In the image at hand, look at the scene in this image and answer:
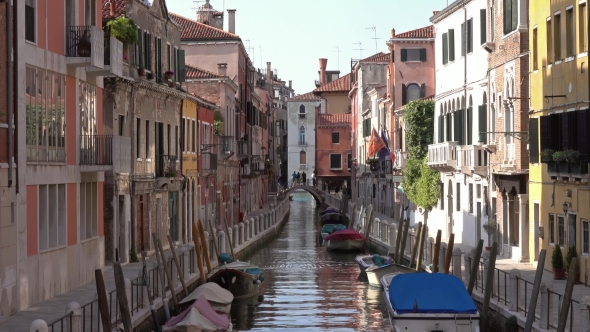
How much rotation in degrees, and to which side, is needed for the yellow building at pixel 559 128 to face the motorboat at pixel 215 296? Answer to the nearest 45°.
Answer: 0° — it already faces it

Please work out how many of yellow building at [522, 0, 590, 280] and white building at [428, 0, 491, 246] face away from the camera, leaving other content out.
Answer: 0

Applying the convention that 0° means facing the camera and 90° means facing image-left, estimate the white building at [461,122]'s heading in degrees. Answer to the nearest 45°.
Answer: approximately 45°

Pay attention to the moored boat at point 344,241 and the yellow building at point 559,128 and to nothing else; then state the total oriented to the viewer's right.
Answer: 0

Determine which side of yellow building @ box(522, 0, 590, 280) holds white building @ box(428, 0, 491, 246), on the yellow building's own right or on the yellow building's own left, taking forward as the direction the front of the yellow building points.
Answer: on the yellow building's own right
